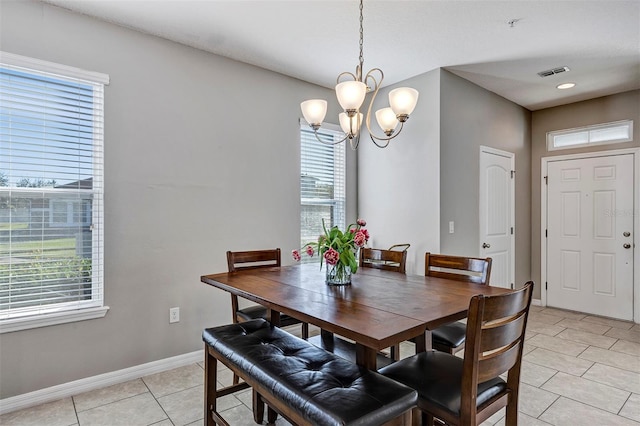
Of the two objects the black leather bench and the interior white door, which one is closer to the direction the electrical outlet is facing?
the black leather bench

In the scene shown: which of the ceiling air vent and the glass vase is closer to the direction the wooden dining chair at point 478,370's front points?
the glass vase

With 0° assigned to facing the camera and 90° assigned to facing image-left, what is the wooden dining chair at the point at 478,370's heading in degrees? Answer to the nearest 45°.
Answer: approximately 135°

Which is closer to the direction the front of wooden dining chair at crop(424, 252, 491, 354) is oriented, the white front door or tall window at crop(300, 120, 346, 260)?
the tall window

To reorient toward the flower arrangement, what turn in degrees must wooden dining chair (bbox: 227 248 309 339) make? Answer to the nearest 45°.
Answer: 0° — it already faces it

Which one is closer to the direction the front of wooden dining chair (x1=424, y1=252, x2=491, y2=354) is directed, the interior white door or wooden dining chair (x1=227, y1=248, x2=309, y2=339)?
the wooden dining chair

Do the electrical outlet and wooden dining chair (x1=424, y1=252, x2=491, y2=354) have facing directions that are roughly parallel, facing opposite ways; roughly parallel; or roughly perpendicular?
roughly perpendicular

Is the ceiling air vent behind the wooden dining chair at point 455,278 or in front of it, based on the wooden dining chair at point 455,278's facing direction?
behind

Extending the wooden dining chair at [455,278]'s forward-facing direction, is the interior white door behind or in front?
behind
